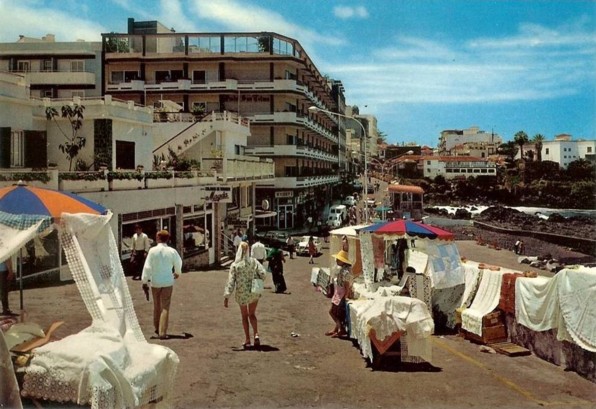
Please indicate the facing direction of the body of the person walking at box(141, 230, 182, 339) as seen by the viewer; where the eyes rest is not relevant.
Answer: away from the camera

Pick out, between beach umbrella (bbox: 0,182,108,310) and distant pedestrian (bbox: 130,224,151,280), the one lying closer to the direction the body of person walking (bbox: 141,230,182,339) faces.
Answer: the distant pedestrian

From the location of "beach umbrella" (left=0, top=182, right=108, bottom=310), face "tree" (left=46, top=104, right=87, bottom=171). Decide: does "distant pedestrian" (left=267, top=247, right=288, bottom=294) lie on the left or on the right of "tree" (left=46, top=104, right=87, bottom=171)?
right

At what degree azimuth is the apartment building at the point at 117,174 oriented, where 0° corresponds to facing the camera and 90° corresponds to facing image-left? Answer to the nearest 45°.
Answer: approximately 315°

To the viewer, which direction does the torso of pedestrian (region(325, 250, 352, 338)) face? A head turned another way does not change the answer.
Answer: to the viewer's left

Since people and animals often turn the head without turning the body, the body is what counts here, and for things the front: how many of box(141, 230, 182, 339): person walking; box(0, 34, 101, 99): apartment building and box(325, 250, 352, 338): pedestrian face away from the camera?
1

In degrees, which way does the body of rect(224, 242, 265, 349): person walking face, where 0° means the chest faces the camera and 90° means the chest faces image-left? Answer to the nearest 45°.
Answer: approximately 180°

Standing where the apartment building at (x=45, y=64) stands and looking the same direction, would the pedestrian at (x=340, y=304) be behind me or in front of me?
in front
